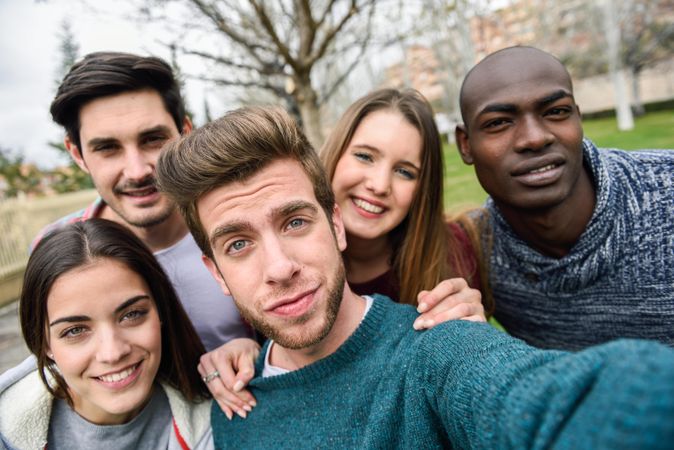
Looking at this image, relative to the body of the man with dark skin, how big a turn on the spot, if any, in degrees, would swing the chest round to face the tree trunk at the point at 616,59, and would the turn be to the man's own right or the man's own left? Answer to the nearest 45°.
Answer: approximately 180°

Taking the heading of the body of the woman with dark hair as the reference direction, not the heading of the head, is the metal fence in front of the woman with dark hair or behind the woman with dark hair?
behind

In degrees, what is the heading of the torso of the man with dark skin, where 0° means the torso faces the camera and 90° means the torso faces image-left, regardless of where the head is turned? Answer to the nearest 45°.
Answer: approximately 0°

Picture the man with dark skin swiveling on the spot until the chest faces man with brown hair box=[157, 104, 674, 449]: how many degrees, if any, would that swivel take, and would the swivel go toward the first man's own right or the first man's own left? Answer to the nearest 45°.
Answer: approximately 45° to the first man's own right

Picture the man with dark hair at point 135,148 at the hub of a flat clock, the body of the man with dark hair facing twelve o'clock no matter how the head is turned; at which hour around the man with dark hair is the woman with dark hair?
The woman with dark hair is roughly at 1 o'clock from the man with dark hair.

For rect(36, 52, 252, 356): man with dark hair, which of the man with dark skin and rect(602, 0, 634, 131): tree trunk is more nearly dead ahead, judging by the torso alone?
the man with dark skin

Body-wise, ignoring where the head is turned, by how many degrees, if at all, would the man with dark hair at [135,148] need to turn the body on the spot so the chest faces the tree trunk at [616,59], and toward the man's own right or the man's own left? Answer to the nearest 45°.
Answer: approximately 135° to the man's own left

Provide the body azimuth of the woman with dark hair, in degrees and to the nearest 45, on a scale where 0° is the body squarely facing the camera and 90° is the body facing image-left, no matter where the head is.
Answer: approximately 0°

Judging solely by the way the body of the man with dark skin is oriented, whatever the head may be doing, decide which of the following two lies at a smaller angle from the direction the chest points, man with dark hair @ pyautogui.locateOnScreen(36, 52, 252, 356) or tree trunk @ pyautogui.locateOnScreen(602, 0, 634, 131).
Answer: the man with dark hair
